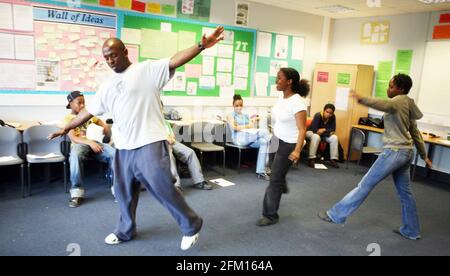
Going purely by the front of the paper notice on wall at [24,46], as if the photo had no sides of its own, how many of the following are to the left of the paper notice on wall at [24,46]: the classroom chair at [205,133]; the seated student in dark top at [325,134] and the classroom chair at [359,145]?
3

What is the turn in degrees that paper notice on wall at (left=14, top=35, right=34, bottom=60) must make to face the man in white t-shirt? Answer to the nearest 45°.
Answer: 0° — it already faces them

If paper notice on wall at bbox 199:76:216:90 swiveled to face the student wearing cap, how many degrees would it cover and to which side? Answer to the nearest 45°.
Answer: approximately 45° to its right

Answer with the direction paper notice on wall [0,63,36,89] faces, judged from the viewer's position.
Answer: facing the viewer

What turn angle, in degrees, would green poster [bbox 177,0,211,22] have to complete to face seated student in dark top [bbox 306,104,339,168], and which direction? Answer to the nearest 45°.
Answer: approximately 90° to its left

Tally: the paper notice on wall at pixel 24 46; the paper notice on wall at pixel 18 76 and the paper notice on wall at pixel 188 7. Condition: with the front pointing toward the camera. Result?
3

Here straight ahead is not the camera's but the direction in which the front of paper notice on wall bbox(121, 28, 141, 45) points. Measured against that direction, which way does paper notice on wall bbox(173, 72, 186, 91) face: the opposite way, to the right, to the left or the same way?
the same way

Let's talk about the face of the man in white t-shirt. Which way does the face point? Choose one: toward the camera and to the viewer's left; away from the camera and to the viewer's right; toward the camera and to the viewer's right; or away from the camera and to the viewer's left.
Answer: toward the camera and to the viewer's left

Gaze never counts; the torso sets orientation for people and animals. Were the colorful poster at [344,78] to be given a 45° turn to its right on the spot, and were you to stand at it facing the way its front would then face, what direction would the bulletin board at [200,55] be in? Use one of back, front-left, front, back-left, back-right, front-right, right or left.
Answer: front

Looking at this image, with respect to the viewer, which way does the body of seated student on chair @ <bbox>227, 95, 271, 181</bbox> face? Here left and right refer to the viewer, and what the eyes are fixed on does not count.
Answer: facing the viewer and to the right of the viewer

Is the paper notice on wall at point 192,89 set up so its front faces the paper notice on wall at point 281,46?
no

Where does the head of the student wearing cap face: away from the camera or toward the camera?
toward the camera

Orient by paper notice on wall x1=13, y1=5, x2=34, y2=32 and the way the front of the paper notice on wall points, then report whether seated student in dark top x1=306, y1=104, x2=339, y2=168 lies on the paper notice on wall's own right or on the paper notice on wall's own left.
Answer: on the paper notice on wall's own left

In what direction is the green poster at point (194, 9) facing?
toward the camera

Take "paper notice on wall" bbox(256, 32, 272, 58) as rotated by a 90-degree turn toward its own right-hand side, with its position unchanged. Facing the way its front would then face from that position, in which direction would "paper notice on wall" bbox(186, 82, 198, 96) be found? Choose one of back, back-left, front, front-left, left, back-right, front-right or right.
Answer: front-left

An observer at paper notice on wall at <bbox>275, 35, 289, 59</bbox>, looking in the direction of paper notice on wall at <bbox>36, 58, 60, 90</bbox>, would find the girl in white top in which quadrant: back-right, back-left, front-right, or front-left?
front-left

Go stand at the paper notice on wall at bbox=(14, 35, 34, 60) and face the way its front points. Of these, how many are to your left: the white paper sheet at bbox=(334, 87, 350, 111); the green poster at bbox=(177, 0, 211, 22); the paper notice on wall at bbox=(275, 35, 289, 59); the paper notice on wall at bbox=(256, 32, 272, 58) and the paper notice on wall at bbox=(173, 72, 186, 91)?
5

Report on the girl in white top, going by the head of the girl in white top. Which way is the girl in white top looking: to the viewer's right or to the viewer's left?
to the viewer's left

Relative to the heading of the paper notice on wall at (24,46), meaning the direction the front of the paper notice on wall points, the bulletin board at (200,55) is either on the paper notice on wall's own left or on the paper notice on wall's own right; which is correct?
on the paper notice on wall's own left
